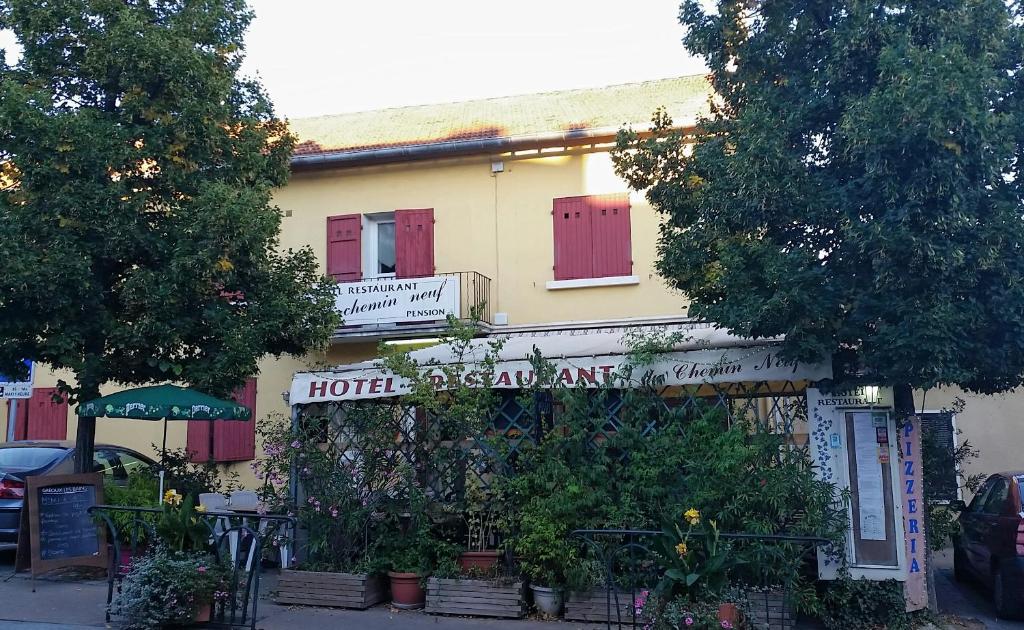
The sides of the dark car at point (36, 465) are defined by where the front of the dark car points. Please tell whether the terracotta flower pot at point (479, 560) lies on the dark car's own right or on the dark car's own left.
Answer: on the dark car's own right

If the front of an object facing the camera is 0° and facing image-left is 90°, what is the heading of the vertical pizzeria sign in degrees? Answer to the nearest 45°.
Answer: approximately 0°

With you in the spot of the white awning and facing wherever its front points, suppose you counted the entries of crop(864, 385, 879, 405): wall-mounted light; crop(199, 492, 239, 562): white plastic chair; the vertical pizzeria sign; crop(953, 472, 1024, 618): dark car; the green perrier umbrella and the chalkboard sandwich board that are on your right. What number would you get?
3

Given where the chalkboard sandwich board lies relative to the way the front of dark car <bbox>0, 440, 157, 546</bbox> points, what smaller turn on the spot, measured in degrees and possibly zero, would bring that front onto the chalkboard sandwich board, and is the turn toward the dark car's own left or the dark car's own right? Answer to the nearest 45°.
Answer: approximately 135° to the dark car's own right

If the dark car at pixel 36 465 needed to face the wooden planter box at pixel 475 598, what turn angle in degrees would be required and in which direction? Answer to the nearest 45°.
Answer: approximately 90° to its right

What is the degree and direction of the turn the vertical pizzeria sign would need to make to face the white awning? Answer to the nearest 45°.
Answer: approximately 90° to its right

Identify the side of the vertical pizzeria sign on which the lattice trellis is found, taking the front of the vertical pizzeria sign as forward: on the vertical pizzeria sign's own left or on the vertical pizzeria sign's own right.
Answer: on the vertical pizzeria sign's own right

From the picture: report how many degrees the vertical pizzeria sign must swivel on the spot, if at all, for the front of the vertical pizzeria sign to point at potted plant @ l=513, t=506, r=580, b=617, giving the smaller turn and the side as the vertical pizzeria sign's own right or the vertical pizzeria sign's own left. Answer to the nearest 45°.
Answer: approximately 90° to the vertical pizzeria sign's own right

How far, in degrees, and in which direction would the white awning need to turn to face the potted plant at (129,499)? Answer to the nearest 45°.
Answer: approximately 90° to its right

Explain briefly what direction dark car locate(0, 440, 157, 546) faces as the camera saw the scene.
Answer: facing away from the viewer and to the right of the viewer

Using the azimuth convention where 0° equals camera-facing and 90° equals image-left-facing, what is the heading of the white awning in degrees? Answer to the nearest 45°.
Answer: approximately 0°
